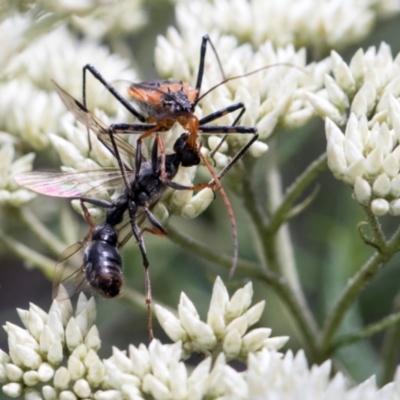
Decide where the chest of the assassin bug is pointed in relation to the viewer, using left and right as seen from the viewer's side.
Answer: facing the viewer and to the right of the viewer
